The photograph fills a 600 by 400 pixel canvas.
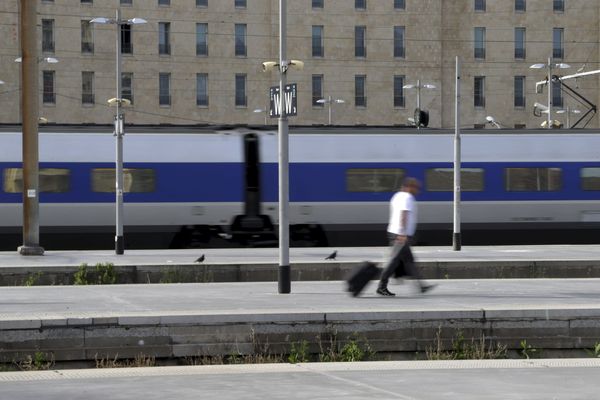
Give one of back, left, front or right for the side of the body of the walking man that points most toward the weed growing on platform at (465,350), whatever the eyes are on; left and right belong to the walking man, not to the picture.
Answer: right

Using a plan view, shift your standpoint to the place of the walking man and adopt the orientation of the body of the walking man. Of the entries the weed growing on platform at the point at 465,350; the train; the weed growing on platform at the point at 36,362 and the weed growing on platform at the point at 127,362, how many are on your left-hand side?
1

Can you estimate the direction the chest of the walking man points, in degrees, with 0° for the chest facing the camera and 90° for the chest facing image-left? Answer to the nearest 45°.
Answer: approximately 270°

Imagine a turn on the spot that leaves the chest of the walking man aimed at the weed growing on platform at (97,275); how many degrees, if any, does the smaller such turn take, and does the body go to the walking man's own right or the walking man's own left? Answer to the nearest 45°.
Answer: approximately 135° to the walking man's own left

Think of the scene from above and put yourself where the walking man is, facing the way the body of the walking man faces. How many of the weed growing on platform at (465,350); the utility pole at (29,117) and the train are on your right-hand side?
1

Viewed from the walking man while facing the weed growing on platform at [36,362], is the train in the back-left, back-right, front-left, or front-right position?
back-right

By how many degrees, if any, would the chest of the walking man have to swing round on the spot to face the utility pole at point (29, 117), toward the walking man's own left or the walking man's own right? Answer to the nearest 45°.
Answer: approximately 135° to the walking man's own left

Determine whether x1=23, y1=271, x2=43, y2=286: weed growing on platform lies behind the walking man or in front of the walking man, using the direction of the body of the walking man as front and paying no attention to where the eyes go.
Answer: behind

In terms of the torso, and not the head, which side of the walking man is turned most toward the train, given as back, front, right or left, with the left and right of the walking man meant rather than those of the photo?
left
